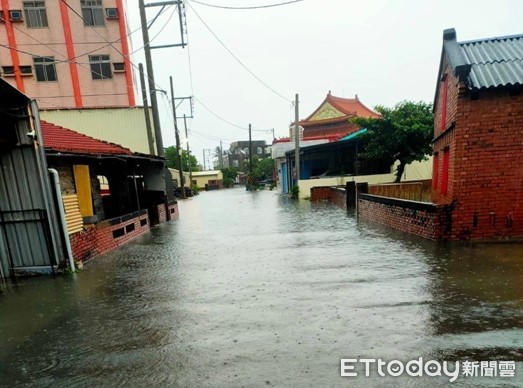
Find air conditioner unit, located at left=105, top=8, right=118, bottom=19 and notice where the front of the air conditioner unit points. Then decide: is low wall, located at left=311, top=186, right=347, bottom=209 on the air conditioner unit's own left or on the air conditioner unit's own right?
on the air conditioner unit's own left

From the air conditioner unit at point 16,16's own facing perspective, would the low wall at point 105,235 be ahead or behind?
ahead

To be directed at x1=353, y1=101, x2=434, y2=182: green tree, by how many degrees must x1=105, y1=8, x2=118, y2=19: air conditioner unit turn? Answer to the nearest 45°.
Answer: approximately 45° to its left

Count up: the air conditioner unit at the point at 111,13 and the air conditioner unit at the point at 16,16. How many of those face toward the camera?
2

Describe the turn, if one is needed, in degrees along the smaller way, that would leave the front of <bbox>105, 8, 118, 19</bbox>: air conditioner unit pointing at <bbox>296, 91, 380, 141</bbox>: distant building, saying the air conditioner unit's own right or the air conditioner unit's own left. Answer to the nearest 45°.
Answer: approximately 90° to the air conditioner unit's own left

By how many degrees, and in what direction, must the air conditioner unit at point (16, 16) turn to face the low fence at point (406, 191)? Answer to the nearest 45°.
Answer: approximately 45° to its left

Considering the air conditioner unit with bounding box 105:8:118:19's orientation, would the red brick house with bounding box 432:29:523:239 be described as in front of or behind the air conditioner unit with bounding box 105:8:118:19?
in front

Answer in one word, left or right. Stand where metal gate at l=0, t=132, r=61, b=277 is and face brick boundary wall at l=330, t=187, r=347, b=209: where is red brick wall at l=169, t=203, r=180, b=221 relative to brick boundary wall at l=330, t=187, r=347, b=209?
left

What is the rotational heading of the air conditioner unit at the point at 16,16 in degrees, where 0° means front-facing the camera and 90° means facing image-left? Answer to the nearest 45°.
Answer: approximately 0°
